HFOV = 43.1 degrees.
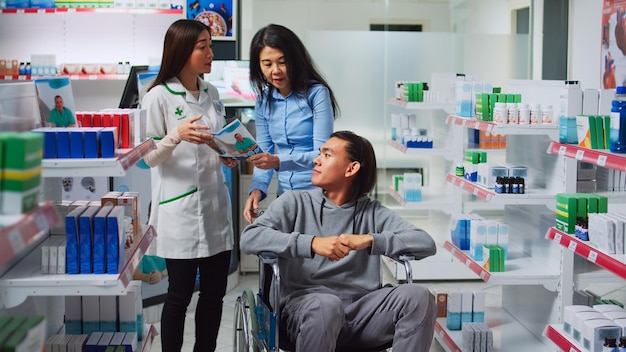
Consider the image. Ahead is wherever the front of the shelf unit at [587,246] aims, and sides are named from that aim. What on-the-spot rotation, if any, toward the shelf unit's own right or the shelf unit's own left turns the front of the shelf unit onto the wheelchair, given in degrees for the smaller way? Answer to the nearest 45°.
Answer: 0° — it already faces it

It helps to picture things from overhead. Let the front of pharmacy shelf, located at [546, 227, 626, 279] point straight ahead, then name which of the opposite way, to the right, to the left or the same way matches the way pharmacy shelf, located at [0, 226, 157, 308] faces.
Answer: the opposite way

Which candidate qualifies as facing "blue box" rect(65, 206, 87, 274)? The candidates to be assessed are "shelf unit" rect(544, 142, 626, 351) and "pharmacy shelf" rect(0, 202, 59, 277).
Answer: the shelf unit

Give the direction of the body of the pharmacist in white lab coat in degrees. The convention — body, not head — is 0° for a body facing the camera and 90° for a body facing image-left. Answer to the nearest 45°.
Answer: approximately 315°

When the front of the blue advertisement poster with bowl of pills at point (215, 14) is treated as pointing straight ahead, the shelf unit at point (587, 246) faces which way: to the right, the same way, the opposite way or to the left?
to the right

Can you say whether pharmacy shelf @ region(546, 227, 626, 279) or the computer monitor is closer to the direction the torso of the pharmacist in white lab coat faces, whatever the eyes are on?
the pharmacy shelf

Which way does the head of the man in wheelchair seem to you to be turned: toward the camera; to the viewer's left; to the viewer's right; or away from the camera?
to the viewer's left

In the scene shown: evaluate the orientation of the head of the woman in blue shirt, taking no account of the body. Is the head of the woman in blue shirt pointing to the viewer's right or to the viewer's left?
to the viewer's left
